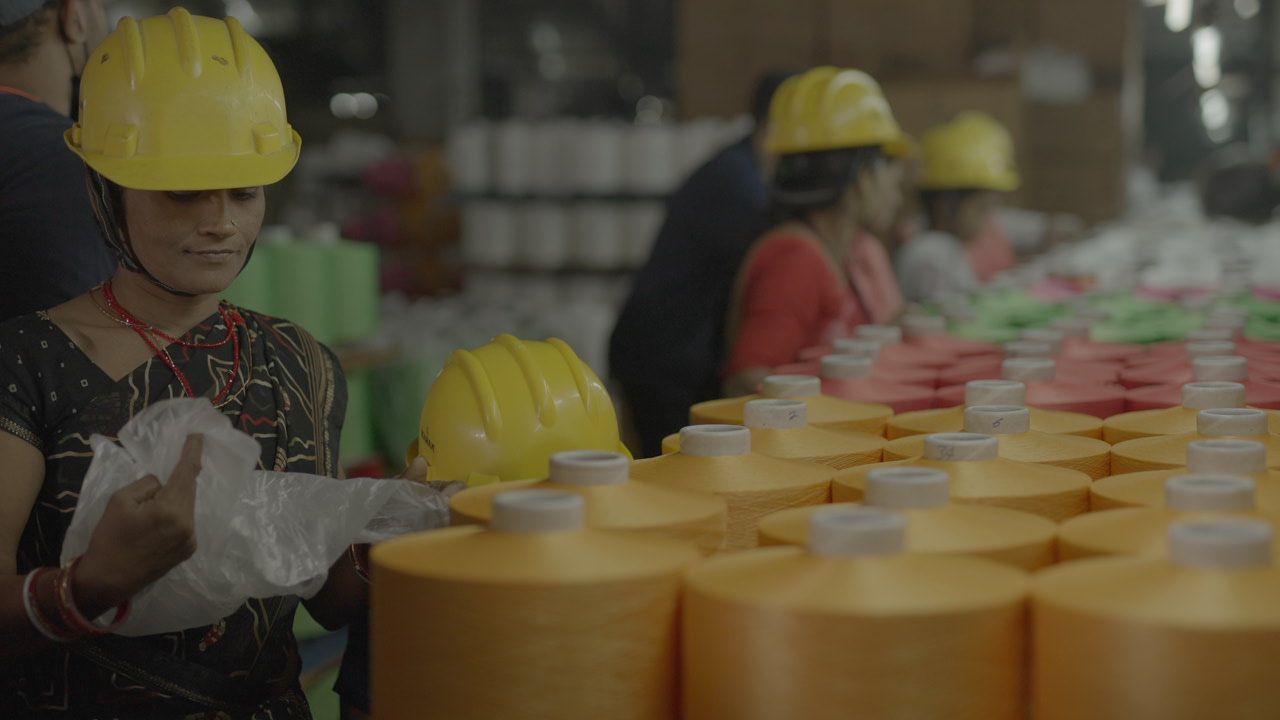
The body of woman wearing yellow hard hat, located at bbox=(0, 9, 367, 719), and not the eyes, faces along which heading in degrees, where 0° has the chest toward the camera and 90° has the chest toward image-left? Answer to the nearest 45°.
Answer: approximately 315°

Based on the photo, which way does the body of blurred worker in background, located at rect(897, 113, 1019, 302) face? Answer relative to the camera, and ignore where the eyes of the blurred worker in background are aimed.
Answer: to the viewer's right

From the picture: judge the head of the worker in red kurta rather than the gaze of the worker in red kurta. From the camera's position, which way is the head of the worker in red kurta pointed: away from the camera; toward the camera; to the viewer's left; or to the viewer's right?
to the viewer's right

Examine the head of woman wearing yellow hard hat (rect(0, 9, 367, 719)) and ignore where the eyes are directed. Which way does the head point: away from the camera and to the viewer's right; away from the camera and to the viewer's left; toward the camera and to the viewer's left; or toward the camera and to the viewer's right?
toward the camera and to the viewer's right

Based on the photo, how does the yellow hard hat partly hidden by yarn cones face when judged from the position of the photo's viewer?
facing away from the viewer and to the left of the viewer

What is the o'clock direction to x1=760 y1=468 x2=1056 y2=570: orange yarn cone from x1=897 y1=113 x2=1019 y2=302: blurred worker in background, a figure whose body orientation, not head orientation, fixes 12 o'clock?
The orange yarn cone is roughly at 3 o'clock from the blurred worker in background.

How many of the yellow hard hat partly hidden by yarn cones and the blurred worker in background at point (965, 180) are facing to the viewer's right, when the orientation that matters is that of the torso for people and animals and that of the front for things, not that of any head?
1
